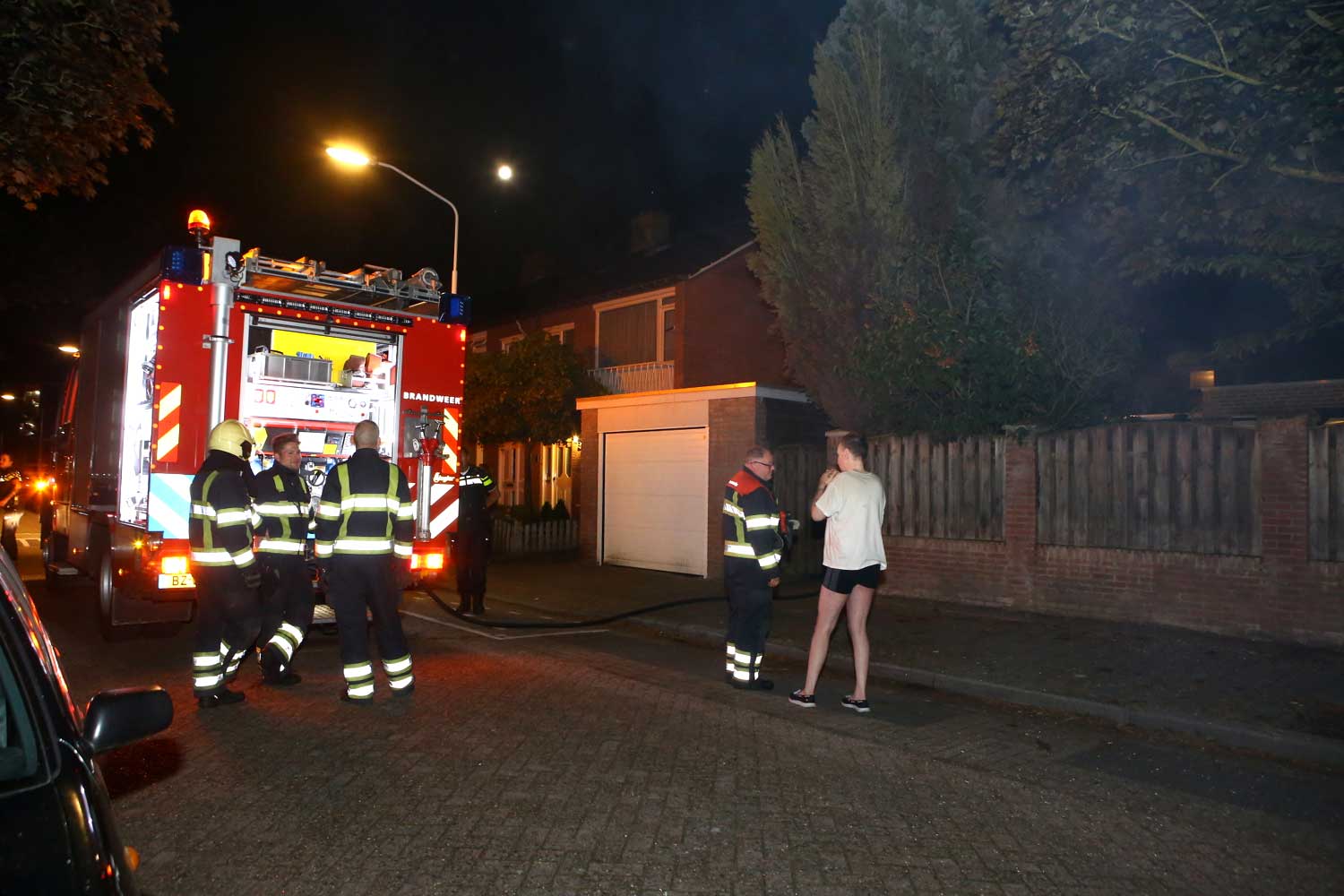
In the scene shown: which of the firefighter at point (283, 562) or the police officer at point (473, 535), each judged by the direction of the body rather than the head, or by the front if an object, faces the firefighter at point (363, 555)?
the firefighter at point (283, 562)

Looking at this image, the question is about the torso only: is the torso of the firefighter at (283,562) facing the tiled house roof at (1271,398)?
no

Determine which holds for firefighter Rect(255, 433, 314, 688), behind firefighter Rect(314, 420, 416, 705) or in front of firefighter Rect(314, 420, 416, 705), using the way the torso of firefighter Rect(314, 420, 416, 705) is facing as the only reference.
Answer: in front

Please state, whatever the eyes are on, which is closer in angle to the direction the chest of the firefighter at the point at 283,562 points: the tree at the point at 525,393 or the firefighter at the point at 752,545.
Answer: the firefighter

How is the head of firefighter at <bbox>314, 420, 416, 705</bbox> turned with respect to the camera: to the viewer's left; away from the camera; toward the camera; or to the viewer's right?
away from the camera

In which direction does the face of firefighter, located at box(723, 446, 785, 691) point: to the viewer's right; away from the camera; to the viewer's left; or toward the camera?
to the viewer's right

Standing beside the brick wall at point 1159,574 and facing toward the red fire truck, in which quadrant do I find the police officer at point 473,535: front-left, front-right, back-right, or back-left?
front-right

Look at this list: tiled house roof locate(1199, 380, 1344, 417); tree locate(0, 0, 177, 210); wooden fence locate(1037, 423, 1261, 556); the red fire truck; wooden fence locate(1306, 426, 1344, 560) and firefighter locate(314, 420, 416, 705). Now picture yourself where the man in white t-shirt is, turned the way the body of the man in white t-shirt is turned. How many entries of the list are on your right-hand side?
3

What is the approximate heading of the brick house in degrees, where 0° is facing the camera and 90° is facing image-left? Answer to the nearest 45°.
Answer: approximately 45°

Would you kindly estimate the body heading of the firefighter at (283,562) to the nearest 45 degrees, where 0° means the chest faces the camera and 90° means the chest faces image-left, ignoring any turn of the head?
approximately 315°

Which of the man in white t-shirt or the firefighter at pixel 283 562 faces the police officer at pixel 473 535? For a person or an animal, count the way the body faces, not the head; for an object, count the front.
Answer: the man in white t-shirt
